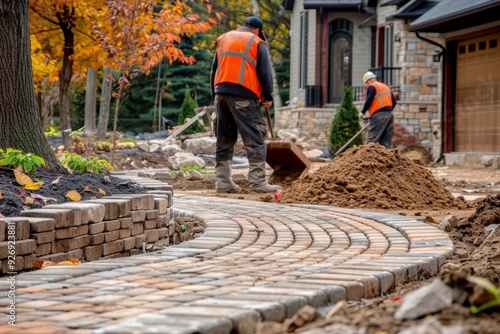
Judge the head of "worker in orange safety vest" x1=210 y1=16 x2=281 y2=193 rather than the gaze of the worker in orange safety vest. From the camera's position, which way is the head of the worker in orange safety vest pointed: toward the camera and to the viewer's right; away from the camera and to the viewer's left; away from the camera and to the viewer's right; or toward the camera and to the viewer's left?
away from the camera and to the viewer's right

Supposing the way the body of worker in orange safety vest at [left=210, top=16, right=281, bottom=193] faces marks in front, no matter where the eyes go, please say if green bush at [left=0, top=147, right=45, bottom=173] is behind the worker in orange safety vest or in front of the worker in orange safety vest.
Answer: behind

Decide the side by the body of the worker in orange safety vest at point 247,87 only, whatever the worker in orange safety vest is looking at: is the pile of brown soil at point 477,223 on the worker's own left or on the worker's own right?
on the worker's own right

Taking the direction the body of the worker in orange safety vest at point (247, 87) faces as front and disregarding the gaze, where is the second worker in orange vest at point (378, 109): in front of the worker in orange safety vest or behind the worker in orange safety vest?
in front

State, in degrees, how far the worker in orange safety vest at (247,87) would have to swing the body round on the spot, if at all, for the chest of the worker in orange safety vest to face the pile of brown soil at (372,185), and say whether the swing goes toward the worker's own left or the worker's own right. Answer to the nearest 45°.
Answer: approximately 90° to the worker's own right

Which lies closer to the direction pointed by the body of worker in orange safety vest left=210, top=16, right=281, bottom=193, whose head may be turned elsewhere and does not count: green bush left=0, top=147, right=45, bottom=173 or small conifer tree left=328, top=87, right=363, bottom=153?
the small conifer tree

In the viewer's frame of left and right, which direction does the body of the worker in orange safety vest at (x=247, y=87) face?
facing away from the viewer and to the right of the viewer

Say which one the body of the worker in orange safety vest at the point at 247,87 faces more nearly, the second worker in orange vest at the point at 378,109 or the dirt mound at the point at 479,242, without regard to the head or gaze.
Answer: the second worker in orange vest

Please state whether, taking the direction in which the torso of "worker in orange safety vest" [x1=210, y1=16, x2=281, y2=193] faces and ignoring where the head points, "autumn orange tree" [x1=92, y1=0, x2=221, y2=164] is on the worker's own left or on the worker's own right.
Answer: on the worker's own left

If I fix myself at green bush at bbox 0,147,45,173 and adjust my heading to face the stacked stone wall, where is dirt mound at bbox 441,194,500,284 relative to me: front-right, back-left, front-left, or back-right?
front-left

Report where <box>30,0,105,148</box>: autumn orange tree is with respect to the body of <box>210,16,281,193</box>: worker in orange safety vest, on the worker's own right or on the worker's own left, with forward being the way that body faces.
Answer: on the worker's own left

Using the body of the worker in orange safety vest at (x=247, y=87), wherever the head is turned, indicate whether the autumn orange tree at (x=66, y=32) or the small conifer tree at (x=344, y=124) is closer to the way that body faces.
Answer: the small conifer tree
